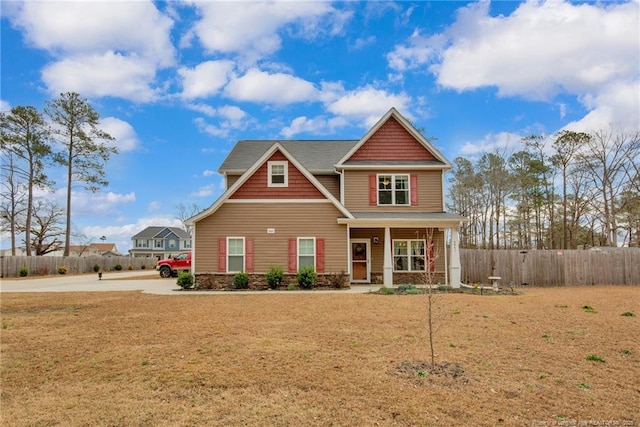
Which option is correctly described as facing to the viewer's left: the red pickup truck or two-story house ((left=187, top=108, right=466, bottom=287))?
the red pickup truck

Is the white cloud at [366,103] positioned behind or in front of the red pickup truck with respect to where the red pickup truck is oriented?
behind

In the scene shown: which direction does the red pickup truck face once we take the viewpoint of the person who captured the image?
facing to the left of the viewer

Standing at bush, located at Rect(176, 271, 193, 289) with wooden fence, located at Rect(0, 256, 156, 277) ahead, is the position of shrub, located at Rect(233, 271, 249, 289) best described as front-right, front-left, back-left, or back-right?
back-right

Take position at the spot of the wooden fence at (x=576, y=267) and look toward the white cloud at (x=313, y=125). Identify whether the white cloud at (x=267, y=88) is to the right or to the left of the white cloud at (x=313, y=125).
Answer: left

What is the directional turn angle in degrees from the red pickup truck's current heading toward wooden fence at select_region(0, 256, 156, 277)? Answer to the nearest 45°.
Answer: approximately 45° to its right

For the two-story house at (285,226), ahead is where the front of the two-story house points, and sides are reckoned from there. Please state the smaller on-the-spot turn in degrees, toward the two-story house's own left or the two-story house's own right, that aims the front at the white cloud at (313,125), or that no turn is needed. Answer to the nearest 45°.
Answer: approximately 180°

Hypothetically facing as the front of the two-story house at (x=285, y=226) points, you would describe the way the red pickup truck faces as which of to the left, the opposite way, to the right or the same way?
to the right

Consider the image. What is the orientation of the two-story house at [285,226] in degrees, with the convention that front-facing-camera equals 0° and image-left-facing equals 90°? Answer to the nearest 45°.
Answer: approximately 0°
